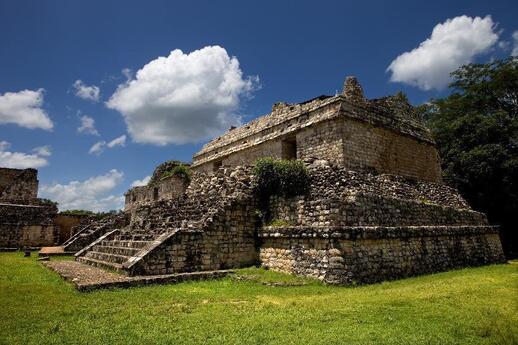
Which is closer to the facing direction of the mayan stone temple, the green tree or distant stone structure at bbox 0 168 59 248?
the distant stone structure

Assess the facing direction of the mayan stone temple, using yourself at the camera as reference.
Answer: facing the viewer and to the left of the viewer

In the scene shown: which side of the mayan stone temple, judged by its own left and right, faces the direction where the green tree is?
back

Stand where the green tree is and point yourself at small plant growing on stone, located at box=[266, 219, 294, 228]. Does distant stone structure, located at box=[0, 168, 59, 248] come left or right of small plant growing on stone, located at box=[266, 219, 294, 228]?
right

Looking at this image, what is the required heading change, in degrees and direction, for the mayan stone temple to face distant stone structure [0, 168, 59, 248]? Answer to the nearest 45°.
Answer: approximately 90° to its right
